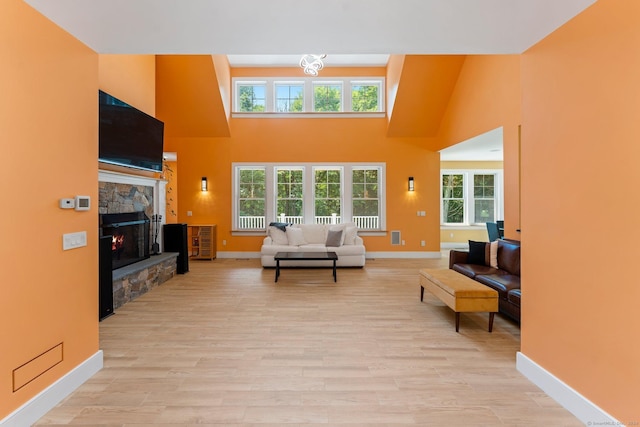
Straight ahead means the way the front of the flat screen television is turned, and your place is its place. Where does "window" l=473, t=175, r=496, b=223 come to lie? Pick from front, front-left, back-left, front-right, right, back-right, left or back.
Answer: front-left

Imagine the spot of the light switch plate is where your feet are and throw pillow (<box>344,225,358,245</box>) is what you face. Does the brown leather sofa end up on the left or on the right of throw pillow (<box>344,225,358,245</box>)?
right

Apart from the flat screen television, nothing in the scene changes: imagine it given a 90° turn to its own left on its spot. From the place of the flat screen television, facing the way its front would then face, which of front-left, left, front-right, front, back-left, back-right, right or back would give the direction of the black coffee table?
front-right

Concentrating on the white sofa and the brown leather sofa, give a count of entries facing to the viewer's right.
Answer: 0

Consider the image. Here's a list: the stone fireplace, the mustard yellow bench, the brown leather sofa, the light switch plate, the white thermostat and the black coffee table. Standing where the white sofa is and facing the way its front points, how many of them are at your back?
0

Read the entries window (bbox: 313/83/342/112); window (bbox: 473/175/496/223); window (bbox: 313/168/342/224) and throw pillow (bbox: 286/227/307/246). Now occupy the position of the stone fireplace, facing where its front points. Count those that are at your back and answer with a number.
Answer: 0

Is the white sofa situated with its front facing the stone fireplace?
no

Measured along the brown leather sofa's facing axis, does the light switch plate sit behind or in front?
in front

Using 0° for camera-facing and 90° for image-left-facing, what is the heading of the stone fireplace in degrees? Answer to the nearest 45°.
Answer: approximately 315°

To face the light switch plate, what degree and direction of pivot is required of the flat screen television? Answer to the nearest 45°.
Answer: approximately 45° to its right

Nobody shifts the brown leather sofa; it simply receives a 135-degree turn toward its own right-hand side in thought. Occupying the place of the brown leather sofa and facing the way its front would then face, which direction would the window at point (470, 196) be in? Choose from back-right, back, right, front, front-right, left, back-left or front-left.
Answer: front

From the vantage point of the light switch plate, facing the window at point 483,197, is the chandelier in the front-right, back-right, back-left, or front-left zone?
front-left

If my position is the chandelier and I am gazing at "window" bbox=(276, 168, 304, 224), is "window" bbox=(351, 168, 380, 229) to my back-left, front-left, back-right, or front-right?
front-right

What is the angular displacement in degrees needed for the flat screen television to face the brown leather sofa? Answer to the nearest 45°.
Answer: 0° — it already faces it

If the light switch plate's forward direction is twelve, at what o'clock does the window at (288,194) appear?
The window is roughly at 9 o'clock from the light switch plate.

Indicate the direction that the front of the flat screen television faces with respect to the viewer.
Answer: facing the viewer and to the right of the viewer

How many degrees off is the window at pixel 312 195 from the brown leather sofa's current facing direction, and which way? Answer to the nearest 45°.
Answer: approximately 90° to its right

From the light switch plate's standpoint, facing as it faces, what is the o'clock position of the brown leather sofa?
The brown leather sofa is roughly at 11 o'clock from the light switch plate.

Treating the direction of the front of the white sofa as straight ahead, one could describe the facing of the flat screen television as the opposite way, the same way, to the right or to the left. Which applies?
to the left

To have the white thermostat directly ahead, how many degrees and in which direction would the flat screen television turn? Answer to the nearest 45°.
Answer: approximately 45° to its right

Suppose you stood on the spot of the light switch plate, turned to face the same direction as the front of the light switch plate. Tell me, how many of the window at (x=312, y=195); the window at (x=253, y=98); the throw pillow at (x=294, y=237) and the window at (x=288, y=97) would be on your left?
4

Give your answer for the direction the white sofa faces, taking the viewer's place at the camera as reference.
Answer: facing the viewer
